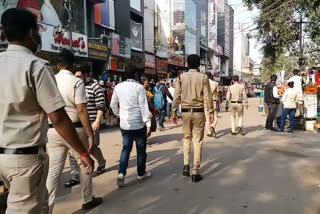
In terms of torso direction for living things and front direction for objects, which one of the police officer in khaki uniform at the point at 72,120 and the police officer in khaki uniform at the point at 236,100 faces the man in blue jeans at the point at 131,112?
the police officer in khaki uniform at the point at 72,120

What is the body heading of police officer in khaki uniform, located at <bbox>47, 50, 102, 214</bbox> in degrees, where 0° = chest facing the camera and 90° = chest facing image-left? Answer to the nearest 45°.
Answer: approximately 225°

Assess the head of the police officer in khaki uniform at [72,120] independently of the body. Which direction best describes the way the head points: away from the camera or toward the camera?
away from the camera

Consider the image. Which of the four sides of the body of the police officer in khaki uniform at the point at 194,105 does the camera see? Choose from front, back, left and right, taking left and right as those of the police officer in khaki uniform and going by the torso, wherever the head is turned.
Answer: back

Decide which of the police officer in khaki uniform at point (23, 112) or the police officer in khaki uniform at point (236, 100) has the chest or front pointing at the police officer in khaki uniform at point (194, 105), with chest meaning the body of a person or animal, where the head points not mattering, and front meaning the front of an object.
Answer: the police officer in khaki uniform at point (23, 112)

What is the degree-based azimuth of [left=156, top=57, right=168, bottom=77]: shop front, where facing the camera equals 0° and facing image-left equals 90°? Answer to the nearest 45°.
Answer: approximately 315°

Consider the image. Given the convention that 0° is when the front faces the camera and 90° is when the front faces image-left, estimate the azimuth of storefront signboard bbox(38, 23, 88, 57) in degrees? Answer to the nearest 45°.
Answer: approximately 315°

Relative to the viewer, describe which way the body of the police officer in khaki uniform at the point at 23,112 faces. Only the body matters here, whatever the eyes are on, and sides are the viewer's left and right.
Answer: facing away from the viewer and to the right of the viewer

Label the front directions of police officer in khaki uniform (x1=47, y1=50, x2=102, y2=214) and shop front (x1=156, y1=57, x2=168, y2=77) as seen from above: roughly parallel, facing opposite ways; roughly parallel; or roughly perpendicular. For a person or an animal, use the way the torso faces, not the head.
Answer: roughly perpendicular

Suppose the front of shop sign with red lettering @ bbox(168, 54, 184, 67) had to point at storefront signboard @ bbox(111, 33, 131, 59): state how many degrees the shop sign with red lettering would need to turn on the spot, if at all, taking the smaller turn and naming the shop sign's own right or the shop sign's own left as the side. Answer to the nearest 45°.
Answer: approximately 45° to the shop sign's own right

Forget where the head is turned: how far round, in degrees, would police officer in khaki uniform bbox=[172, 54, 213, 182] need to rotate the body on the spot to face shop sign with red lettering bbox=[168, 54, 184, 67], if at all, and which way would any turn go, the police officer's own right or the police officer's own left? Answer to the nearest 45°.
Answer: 0° — they already face it
